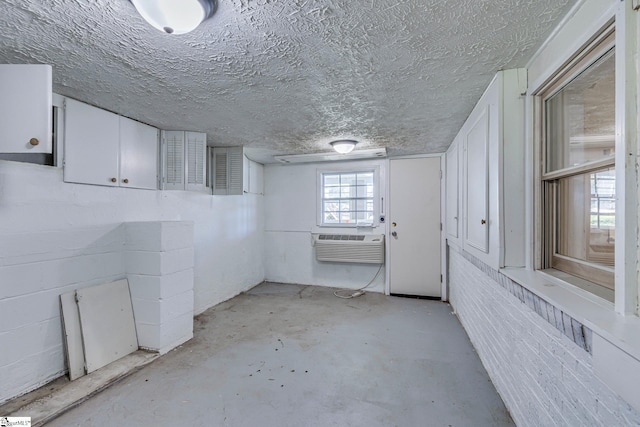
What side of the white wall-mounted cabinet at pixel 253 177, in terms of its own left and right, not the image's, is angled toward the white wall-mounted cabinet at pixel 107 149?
right

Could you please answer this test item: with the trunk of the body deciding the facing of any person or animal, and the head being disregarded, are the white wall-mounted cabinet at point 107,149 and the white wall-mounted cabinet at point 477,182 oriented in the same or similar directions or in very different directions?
very different directions

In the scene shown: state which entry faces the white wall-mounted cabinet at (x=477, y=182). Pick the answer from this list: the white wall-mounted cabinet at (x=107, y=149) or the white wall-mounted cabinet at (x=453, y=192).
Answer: the white wall-mounted cabinet at (x=107, y=149)

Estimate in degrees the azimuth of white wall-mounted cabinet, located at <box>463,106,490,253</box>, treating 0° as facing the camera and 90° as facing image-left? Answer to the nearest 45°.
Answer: approximately 45°

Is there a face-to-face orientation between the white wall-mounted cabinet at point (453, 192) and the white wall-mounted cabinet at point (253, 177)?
yes

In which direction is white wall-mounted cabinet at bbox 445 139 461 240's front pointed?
to the viewer's left

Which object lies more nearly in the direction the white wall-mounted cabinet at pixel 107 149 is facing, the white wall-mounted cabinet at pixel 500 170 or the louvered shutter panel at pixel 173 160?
the white wall-mounted cabinet
